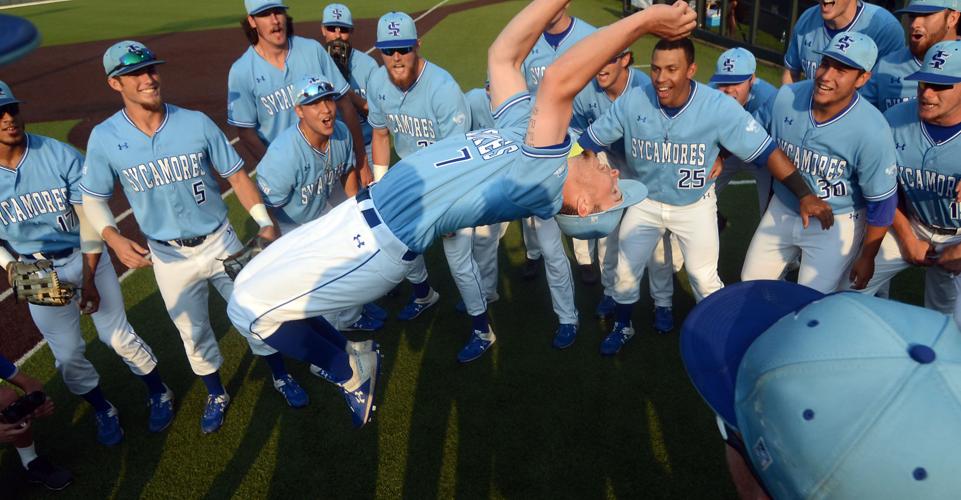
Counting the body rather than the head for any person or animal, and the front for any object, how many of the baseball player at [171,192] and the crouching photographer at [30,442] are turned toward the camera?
1

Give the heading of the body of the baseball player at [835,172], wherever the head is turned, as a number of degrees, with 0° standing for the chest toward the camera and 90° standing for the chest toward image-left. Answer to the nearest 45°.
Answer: approximately 45°

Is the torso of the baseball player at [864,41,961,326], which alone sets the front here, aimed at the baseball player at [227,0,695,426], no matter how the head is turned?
yes

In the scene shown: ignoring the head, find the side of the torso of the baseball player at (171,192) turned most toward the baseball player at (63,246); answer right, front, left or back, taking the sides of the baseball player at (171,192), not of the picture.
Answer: right

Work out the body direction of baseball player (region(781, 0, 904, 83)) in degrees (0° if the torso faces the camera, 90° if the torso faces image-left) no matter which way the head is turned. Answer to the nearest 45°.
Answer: approximately 45°

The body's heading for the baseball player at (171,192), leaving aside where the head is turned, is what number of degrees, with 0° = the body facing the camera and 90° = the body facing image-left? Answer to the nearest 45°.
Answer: approximately 0°

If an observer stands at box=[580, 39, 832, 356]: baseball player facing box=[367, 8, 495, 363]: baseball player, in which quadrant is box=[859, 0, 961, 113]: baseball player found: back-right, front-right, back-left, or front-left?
back-right

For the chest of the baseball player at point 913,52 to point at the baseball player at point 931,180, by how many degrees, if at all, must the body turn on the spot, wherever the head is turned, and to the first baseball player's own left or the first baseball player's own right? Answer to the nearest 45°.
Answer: approximately 45° to the first baseball player's own left

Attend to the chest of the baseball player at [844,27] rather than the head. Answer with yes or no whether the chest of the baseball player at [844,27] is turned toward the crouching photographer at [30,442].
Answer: yes
